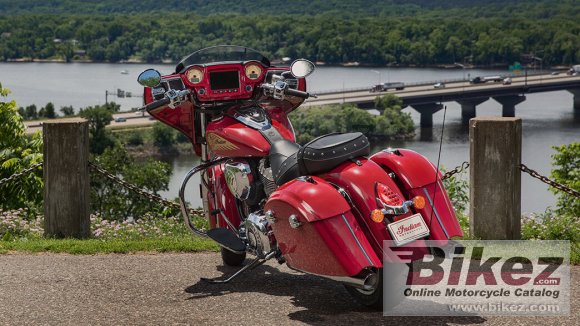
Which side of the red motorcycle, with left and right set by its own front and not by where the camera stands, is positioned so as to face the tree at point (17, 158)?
front

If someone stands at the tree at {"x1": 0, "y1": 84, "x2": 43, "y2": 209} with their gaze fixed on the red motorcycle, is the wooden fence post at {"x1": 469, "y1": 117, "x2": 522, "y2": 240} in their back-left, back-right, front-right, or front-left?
front-left

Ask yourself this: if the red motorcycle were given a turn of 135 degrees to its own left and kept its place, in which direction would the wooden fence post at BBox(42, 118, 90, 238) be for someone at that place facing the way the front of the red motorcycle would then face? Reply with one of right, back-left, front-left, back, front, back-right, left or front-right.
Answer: back-right

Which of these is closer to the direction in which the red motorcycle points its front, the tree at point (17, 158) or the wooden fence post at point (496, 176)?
the tree

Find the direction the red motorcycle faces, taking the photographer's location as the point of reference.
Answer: facing away from the viewer and to the left of the viewer

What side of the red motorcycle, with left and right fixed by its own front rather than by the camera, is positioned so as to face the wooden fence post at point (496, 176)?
right
